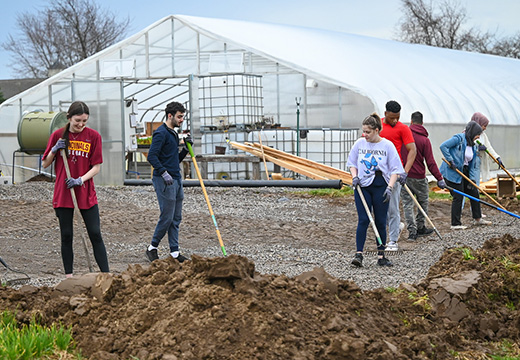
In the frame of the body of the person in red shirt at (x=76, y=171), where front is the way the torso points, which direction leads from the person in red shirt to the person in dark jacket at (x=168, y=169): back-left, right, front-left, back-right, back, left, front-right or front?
back-left

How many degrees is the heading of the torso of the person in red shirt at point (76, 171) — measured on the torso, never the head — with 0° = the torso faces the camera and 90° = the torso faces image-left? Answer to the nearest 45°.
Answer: approximately 0°

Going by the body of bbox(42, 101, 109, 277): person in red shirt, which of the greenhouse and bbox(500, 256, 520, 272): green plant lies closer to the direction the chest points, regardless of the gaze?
the green plant

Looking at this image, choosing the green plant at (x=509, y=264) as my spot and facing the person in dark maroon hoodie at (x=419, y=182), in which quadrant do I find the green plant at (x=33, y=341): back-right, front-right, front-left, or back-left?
back-left

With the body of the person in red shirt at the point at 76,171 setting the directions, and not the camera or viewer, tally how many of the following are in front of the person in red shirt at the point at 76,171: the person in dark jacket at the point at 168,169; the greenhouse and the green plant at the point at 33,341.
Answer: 1

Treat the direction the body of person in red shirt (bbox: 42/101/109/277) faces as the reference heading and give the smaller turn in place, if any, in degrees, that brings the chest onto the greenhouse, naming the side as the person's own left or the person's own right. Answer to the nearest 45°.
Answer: approximately 180°

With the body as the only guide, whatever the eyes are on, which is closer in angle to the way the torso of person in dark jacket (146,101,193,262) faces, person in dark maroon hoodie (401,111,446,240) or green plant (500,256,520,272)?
the green plant

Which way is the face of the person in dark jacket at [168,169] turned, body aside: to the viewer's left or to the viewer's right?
to the viewer's right

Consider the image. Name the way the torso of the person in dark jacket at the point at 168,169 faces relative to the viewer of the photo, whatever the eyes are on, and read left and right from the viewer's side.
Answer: facing the viewer and to the right of the viewer

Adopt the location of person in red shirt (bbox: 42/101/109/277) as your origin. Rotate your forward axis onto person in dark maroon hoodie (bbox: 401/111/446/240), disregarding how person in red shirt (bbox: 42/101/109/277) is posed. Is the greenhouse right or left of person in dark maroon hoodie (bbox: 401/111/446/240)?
left

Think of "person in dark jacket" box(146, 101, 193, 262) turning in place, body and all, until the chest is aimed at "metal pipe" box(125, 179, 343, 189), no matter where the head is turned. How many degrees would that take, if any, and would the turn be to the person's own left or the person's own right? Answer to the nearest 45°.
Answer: approximately 135° to the person's own left

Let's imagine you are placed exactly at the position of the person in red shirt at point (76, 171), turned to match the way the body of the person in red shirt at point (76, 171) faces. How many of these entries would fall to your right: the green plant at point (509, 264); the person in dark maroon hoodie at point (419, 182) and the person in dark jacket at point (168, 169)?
0

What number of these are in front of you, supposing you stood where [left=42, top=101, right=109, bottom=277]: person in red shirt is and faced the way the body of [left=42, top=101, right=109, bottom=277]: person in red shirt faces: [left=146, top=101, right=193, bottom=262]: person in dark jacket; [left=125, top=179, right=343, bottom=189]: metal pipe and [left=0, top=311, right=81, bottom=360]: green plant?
1

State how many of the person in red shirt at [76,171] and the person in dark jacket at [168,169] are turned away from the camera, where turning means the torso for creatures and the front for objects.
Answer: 0

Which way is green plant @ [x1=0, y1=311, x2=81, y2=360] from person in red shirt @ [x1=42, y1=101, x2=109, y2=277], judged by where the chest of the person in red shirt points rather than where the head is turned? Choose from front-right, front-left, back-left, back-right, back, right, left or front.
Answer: front

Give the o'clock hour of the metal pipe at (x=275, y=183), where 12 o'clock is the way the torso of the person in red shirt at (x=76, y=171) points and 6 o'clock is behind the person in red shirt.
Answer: The metal pipe is roughly at 7 o'clock from the person in red shirt.
